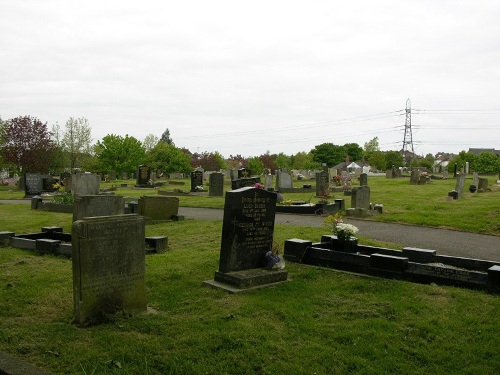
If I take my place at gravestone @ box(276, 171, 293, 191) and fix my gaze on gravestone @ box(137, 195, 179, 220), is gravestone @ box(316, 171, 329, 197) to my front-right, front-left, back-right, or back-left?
front-left

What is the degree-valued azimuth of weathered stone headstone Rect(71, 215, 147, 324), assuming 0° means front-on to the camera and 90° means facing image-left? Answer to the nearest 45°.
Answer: approximately 315°

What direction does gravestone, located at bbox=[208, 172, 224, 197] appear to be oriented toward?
toward the camera

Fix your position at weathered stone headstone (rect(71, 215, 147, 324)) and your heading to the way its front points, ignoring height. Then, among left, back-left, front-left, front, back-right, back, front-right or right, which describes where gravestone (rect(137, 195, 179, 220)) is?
back-left

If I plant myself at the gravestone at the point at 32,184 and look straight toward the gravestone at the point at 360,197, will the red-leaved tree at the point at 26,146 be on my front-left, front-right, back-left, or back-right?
back-left

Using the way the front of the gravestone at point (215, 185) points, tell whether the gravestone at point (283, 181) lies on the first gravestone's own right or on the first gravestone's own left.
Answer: on the first gravestone's own left

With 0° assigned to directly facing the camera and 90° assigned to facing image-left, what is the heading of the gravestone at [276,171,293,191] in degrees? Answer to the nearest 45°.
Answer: approximately 315°

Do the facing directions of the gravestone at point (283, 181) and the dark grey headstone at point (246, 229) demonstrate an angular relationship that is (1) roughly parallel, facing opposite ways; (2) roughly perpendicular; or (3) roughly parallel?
roughly parallel

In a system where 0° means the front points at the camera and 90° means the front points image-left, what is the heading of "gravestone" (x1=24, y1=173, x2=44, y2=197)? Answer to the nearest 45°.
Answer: approximately 0°

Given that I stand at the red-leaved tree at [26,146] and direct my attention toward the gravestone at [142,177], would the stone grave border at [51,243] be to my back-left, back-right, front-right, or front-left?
front-right

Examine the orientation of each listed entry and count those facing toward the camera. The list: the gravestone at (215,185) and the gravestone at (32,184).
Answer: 2

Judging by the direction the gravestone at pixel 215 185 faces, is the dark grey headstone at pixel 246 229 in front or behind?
in front

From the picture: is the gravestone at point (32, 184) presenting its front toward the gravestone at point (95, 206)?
yes

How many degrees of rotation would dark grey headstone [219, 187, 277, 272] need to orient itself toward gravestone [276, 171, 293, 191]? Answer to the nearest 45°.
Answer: approximately 135° to its left

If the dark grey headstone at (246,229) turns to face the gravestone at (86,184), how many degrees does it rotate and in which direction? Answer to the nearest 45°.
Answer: approximately 180°

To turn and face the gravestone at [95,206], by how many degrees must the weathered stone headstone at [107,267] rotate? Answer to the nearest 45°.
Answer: approximately 135° to its left

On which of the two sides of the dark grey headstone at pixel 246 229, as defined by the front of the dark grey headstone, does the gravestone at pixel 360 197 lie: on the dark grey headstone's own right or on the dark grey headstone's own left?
on the dark grey headstone's own left
